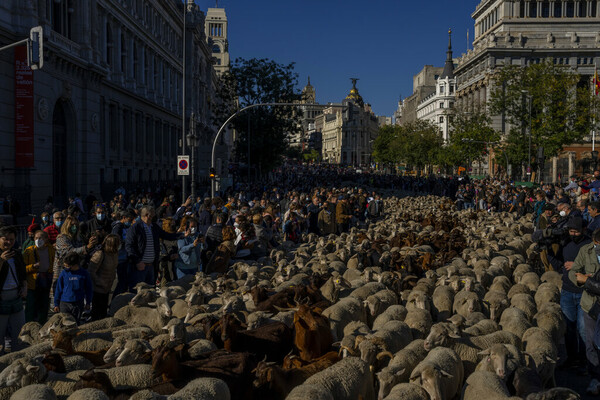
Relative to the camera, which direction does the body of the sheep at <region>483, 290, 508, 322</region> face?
toward the camera

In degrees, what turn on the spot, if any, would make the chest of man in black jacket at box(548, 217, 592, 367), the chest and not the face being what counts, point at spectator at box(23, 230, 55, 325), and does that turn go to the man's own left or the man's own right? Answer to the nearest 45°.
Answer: approximately 45° to the man's own right

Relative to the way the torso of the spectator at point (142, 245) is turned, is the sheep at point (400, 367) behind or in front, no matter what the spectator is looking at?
in front

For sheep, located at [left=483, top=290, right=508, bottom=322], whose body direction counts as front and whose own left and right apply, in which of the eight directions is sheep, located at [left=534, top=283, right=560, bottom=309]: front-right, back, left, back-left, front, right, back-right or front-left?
back-left

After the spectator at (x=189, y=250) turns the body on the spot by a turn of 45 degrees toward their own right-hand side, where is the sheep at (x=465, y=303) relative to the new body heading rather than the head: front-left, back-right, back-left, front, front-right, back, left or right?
front-left

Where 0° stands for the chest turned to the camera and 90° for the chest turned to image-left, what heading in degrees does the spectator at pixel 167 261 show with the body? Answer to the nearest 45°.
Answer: approximately 270°

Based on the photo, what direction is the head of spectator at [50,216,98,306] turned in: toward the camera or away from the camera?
toward the camera

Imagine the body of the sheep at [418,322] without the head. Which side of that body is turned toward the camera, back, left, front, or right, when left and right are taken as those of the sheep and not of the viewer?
front

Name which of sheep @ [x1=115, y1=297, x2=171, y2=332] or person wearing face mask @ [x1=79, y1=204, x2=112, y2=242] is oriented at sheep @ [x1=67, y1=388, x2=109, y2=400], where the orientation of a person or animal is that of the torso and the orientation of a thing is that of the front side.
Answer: the person wearing face mask

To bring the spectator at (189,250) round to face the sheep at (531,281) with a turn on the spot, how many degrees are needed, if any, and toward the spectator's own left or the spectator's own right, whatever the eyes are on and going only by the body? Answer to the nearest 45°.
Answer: approximately 45° to the spectator's own left

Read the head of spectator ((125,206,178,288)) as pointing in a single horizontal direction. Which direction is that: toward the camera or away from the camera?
toward the camera

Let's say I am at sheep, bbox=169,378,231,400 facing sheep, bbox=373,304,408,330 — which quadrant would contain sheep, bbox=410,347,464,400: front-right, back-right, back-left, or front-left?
front-right

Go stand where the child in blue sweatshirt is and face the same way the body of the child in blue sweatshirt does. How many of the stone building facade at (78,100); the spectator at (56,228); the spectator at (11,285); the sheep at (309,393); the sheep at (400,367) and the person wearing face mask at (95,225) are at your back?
3

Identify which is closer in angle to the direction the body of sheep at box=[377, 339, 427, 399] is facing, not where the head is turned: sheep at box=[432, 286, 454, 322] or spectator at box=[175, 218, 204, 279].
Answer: the spectator

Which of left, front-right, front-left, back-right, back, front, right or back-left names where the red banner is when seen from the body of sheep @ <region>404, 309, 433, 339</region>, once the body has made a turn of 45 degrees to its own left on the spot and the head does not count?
back
